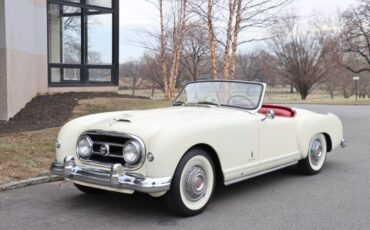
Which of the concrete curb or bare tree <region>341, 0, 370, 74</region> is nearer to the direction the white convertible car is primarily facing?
the concrete curb

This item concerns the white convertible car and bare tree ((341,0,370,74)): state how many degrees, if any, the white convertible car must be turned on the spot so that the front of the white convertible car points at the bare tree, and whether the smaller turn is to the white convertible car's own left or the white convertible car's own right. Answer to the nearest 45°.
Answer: approximately 135° to the white convertible car's own right

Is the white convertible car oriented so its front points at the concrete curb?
no
